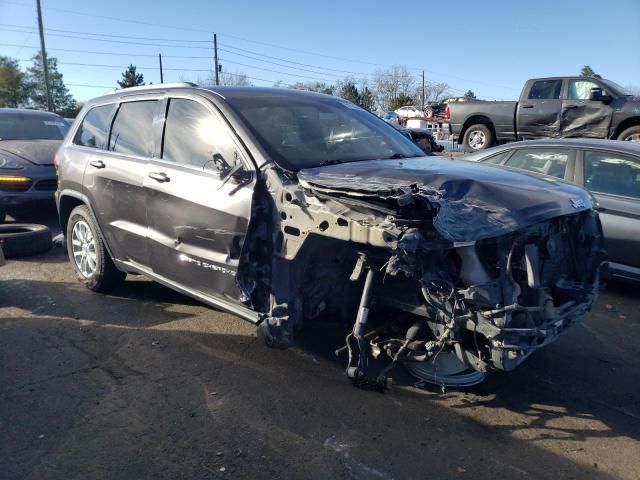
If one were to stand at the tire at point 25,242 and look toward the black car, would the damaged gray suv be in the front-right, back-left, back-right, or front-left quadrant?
back-right

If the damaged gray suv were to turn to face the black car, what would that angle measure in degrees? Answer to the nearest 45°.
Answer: approximately 180°

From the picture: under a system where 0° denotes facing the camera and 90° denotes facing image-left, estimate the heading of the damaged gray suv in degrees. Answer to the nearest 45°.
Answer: approximately 315°

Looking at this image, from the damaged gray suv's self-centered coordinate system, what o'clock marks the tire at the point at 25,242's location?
The tire is roughly at 6 o'clock from the damaged gray suv.
